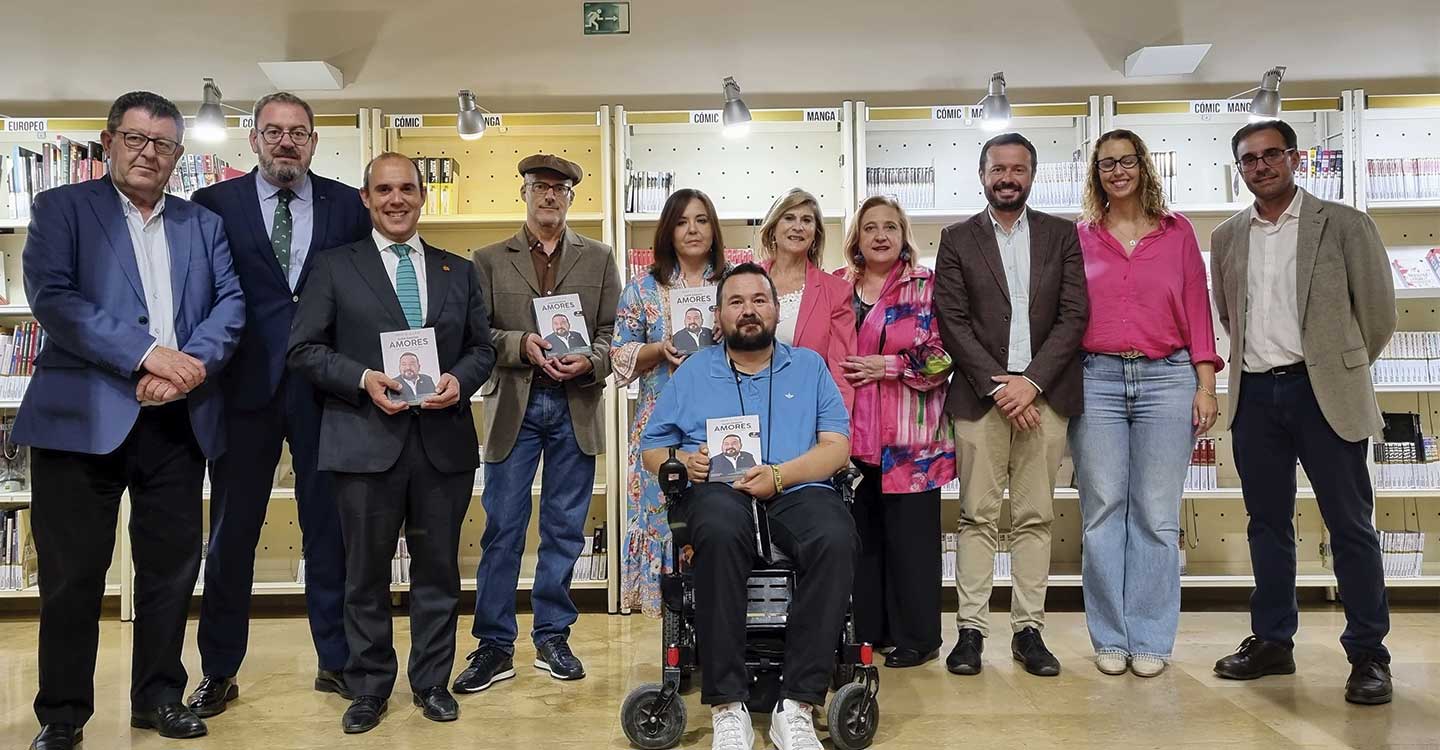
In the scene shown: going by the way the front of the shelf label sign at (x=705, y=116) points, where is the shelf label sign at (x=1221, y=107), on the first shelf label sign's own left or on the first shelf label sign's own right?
on the first shelf label sign's own left

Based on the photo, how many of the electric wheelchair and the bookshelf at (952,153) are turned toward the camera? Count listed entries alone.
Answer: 2

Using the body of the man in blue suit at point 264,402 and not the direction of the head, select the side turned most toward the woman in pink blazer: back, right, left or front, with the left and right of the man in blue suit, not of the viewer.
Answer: left

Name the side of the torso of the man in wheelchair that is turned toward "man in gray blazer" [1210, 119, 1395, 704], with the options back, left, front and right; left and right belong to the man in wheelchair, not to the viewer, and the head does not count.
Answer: left

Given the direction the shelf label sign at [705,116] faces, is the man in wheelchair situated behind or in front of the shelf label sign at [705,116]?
in front

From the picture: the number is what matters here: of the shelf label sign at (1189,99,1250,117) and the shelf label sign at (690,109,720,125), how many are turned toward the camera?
2

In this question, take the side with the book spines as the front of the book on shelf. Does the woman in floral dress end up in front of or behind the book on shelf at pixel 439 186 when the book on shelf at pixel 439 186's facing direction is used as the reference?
in front

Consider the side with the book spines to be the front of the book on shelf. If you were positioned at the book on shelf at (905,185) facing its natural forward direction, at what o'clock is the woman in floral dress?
The woman in floral dress is roughly at 1 o'clock from the book on shelf.

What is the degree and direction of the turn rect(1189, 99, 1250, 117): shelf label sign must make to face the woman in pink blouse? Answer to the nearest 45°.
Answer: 0° — it already faces them
